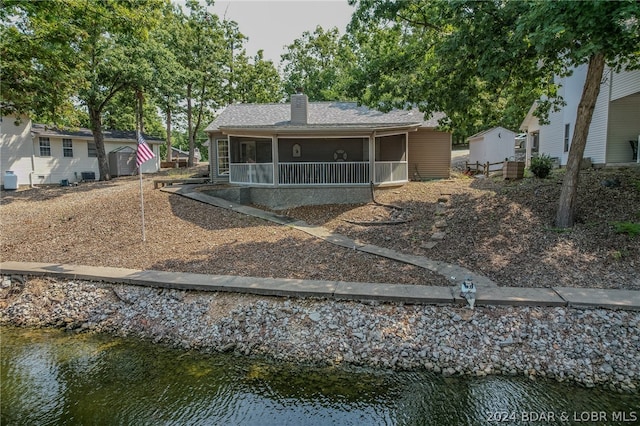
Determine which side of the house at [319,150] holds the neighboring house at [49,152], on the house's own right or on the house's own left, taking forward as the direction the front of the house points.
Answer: on the house's own right

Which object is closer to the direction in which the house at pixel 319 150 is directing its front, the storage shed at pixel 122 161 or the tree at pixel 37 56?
the tree

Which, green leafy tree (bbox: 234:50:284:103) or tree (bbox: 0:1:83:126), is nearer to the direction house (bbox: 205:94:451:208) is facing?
the tree

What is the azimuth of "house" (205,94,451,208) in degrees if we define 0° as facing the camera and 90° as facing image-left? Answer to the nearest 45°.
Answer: approximately 0°

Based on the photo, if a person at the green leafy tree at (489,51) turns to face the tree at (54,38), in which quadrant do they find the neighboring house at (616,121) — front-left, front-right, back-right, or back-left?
back-right

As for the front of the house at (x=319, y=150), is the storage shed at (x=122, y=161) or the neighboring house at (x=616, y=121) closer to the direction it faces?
the neighboring house

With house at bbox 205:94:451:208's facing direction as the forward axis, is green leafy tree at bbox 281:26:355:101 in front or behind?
behind

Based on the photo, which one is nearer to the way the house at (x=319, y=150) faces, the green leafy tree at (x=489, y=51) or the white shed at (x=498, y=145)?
the green leafy tree

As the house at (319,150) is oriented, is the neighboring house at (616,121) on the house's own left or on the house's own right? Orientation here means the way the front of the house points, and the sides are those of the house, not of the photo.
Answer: on the house's own left

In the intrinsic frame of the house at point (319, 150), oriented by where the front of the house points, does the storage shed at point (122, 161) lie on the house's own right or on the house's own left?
on the house's own right

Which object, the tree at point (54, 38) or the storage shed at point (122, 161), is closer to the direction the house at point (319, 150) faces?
the tree
